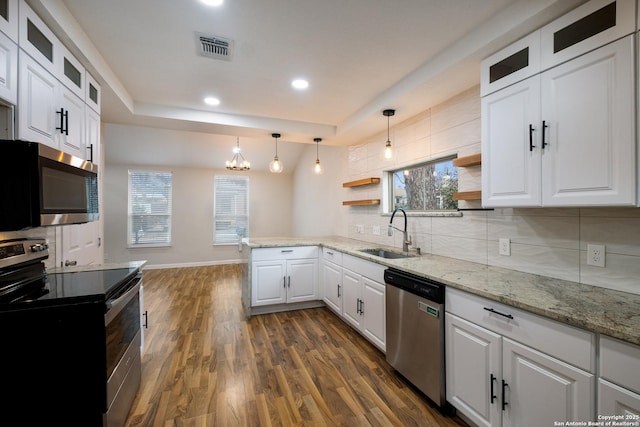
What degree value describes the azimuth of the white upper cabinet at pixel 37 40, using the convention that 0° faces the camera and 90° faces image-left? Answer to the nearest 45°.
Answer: approximately 315°

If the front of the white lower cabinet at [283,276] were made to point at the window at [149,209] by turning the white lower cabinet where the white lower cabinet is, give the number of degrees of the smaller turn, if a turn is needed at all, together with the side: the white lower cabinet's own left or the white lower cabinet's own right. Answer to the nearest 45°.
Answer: approximately 135° to the white lower cabinet's own right

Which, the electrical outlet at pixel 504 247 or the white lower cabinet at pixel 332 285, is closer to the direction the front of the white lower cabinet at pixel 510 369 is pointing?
the white lower cabinet

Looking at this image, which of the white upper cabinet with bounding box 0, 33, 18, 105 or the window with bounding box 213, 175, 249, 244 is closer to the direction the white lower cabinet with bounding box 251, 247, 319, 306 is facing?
the white upper cabinet

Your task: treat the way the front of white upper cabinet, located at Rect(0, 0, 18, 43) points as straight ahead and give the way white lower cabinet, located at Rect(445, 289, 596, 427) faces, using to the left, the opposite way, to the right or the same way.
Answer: the opposite way

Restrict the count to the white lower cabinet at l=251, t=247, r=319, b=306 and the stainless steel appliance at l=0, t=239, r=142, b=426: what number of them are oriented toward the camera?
1

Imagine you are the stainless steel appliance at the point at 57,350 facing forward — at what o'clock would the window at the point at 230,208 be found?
The window is roughly at 10 o'clock from the stainless steel appliance.

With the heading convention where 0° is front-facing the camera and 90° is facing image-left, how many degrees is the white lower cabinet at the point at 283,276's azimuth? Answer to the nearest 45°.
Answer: approximately 0°

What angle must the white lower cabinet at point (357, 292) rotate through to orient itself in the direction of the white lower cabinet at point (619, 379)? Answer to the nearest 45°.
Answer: approximately 90° to its left
